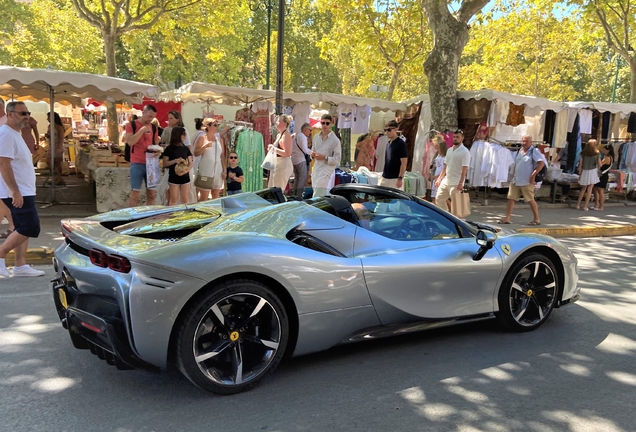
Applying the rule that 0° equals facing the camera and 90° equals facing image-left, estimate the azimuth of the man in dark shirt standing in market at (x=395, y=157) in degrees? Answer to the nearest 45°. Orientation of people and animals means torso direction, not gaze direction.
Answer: approximately 45°

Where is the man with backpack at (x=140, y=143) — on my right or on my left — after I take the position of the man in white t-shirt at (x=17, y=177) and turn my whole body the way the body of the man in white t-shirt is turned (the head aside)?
on my left

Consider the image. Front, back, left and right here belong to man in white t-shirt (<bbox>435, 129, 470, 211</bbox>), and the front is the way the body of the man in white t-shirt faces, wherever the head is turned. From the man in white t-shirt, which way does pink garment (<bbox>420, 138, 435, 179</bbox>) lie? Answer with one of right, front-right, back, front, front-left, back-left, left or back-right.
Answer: back-right

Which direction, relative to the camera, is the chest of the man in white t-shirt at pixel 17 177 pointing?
to the viewer's right
